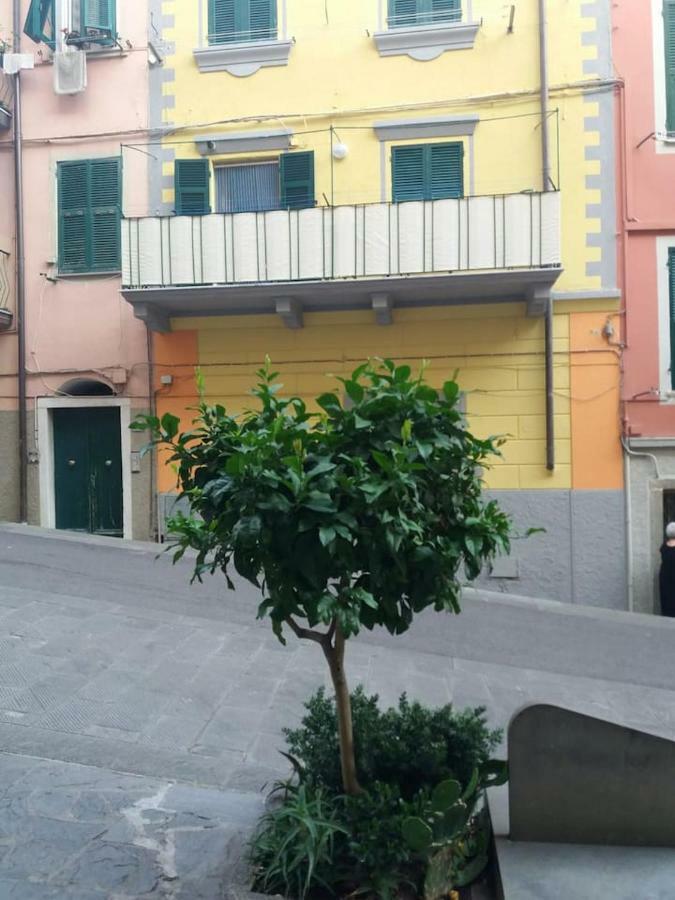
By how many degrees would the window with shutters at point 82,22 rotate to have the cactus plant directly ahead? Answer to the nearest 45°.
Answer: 0° — it already faces it

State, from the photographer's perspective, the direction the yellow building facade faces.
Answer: facing the viewer

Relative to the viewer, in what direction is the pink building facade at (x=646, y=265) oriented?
toward the camera

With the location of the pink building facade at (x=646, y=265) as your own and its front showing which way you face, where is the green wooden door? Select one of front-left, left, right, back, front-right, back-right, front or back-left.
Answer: right

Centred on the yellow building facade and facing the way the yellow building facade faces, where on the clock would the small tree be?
The small tree is roughly at 12 o'clock from the yellow building facade.

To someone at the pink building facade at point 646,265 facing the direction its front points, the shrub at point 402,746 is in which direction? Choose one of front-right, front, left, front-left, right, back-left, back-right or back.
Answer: front

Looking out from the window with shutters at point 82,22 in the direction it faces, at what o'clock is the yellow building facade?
The yellow building facade is roughly at 10 o'clock from the window with shutters.

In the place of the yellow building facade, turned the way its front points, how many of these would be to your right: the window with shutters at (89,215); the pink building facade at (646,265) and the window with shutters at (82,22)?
2

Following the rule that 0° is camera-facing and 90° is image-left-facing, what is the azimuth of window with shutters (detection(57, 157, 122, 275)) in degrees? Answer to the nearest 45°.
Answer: approximately 0°

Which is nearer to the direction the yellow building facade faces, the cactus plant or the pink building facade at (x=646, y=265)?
the cactus plant
